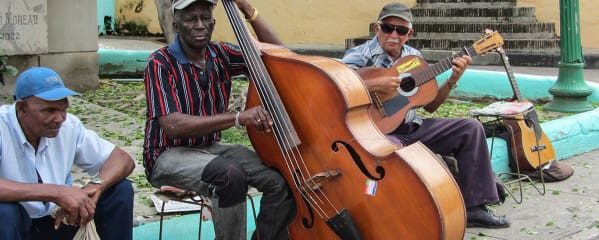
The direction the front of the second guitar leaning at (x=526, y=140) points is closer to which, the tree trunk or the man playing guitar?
the man playing guitar

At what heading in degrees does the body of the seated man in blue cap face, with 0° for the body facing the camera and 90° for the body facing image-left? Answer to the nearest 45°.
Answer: approximately 315°

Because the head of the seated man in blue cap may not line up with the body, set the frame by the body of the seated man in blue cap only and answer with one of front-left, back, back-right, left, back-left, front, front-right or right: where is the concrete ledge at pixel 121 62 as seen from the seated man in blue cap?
back-left

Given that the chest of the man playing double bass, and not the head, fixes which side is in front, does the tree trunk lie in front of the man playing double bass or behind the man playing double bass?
behind

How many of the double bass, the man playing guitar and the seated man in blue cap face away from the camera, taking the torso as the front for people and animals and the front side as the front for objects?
0

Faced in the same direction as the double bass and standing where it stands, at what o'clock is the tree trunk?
The tree trunk is roughly at 4 o'clock from the double bass.

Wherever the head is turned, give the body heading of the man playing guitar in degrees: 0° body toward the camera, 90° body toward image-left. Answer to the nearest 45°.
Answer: approximately 315°

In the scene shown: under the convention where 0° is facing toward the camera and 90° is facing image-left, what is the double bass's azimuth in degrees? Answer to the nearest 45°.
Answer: approximately 45°

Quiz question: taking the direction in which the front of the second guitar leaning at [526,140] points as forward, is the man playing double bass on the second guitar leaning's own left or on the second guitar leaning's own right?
on the second guitar leaning's own right

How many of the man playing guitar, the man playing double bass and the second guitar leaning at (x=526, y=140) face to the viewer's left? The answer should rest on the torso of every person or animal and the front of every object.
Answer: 0

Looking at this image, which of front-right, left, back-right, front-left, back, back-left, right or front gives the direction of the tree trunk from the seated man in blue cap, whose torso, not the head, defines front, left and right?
back-left
